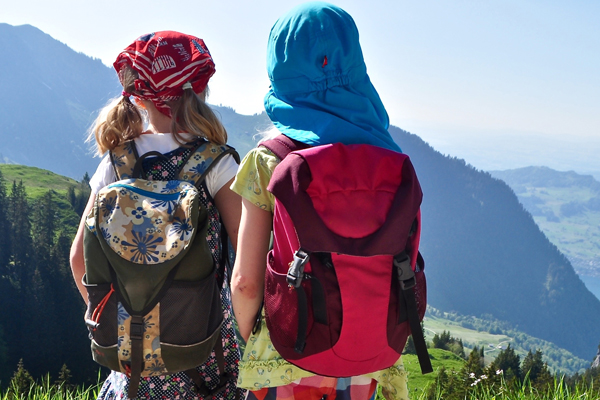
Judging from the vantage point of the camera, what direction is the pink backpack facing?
facing the viewer

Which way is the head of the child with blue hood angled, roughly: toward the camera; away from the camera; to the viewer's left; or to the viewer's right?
away from the camera

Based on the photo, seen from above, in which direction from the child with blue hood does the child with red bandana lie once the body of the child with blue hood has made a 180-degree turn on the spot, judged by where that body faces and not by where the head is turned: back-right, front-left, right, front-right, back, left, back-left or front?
back-right

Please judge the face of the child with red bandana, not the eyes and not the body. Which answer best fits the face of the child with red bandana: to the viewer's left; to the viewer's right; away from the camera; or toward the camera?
away from the camera

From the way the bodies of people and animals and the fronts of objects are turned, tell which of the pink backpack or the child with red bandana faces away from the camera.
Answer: the child with red bandana

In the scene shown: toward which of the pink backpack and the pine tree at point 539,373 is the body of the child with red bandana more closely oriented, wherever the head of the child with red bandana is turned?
the pine tree

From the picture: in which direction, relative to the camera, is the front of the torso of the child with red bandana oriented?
away from the camera

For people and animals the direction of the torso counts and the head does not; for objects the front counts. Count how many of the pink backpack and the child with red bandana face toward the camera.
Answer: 1

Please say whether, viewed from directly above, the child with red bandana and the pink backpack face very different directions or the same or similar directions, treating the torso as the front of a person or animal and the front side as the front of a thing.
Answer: very different directions

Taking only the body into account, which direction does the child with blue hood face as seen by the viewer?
away from the camera
